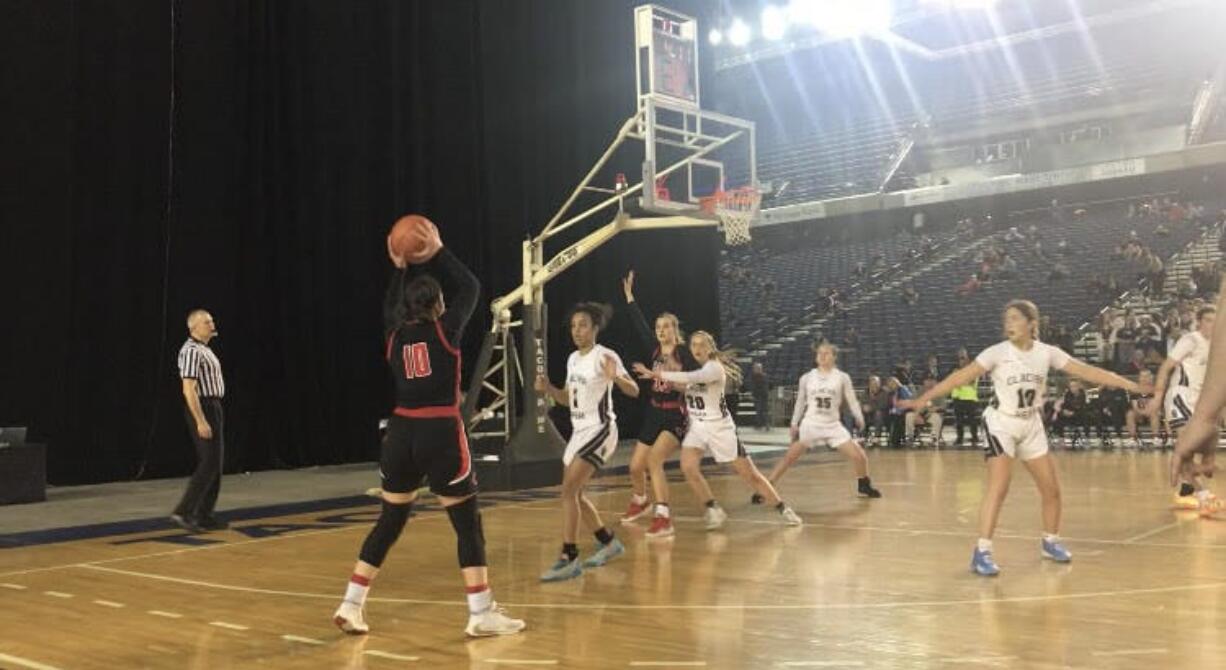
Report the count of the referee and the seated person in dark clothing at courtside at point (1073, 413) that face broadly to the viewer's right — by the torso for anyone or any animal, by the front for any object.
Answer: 1

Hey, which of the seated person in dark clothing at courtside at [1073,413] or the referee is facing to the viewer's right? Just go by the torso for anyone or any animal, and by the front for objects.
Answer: the referee

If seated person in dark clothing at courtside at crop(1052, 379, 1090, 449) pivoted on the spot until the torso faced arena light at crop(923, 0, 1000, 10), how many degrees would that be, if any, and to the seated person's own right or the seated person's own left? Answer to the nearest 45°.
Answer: approximately 135° to the seated person's own right

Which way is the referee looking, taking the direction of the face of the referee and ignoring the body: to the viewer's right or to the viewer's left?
to the viewer's right

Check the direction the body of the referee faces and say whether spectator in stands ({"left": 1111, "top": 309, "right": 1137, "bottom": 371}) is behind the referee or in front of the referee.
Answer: in front

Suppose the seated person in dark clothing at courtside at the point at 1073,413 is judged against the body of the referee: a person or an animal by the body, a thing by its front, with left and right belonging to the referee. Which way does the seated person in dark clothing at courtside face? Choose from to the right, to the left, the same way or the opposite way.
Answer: to the right

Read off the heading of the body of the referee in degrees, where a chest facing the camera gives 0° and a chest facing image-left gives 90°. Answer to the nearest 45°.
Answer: approximately 270°

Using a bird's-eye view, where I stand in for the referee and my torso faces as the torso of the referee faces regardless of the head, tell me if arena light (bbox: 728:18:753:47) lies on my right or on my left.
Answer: on my left

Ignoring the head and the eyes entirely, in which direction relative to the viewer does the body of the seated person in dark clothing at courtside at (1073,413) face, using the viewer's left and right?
facing the viewer and to the left of the viewer
